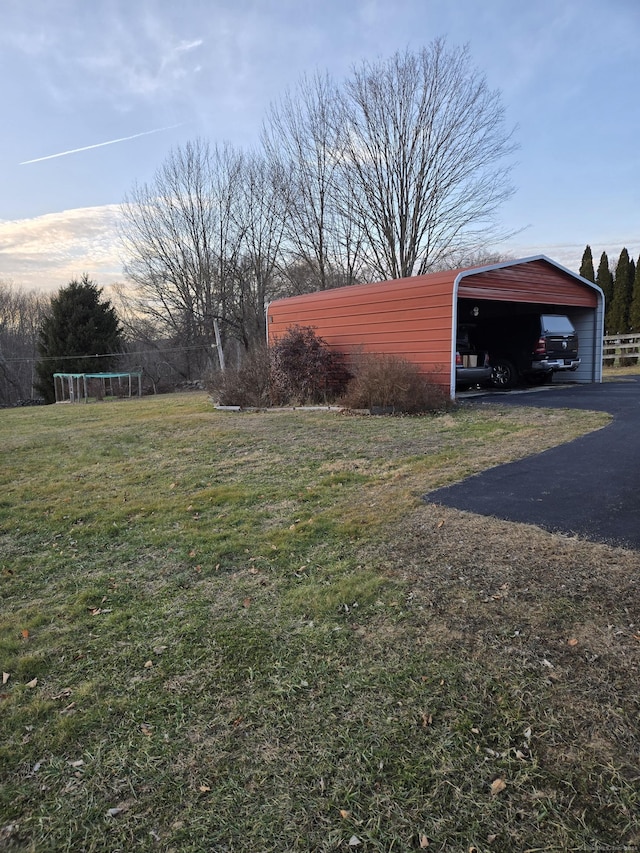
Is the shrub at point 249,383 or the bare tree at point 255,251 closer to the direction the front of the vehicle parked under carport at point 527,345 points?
the bare tree

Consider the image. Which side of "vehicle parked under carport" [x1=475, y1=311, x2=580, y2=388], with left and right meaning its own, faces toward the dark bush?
left

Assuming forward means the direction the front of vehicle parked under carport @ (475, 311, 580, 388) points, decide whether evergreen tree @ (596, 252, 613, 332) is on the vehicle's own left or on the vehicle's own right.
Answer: on the vehicle's own right

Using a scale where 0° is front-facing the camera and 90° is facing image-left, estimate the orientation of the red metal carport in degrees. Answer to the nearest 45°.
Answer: approximately 315°

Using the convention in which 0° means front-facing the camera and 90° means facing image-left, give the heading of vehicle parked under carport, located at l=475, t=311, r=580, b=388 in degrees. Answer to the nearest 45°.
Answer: approximately 135°

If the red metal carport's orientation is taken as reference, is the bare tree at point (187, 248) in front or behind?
behind

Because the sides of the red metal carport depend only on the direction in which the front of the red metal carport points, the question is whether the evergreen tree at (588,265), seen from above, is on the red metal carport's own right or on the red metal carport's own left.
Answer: on the red metal carport's own left

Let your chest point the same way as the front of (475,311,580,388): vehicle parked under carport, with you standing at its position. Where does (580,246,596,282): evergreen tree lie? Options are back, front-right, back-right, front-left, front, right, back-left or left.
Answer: front-right

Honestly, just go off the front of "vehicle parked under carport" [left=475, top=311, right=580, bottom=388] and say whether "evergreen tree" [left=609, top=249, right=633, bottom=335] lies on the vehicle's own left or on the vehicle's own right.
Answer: on the vehicle's own right

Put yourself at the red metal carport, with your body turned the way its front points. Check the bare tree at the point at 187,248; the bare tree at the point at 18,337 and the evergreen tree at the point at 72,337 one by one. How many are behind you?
3
